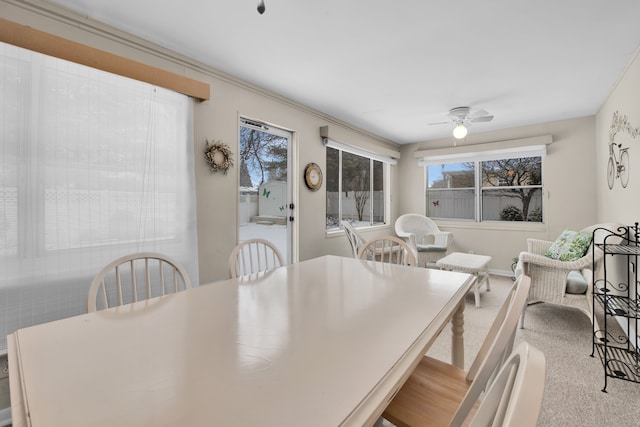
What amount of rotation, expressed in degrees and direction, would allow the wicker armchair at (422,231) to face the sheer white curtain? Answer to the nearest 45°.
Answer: approximately 90° to its right

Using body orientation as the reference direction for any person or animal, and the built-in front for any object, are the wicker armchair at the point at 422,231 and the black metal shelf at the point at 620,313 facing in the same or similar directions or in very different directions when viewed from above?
very different directions

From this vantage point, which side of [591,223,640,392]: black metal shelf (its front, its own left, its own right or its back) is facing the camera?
left

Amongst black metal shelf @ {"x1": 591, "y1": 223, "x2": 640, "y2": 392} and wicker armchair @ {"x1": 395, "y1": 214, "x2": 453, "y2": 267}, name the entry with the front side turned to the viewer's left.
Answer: the black metal shelf

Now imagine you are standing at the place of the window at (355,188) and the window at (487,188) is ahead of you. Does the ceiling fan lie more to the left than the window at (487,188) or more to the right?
right

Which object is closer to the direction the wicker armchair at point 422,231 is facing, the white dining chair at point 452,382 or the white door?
the white dining chair

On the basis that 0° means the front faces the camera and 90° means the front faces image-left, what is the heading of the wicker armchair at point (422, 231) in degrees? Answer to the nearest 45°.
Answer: approximately 315°

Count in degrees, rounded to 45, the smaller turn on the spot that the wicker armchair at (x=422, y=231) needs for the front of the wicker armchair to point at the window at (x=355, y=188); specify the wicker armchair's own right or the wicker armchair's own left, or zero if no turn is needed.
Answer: approximately 90° to the wicker armchair's own right

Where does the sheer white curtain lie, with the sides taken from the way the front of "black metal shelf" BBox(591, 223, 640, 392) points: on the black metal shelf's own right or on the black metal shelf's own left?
on the black metal shelf's own left

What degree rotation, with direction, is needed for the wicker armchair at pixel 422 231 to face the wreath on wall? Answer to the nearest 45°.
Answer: approximately 90° to its right

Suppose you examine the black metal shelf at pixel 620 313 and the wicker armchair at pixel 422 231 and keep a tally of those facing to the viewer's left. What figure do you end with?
1
